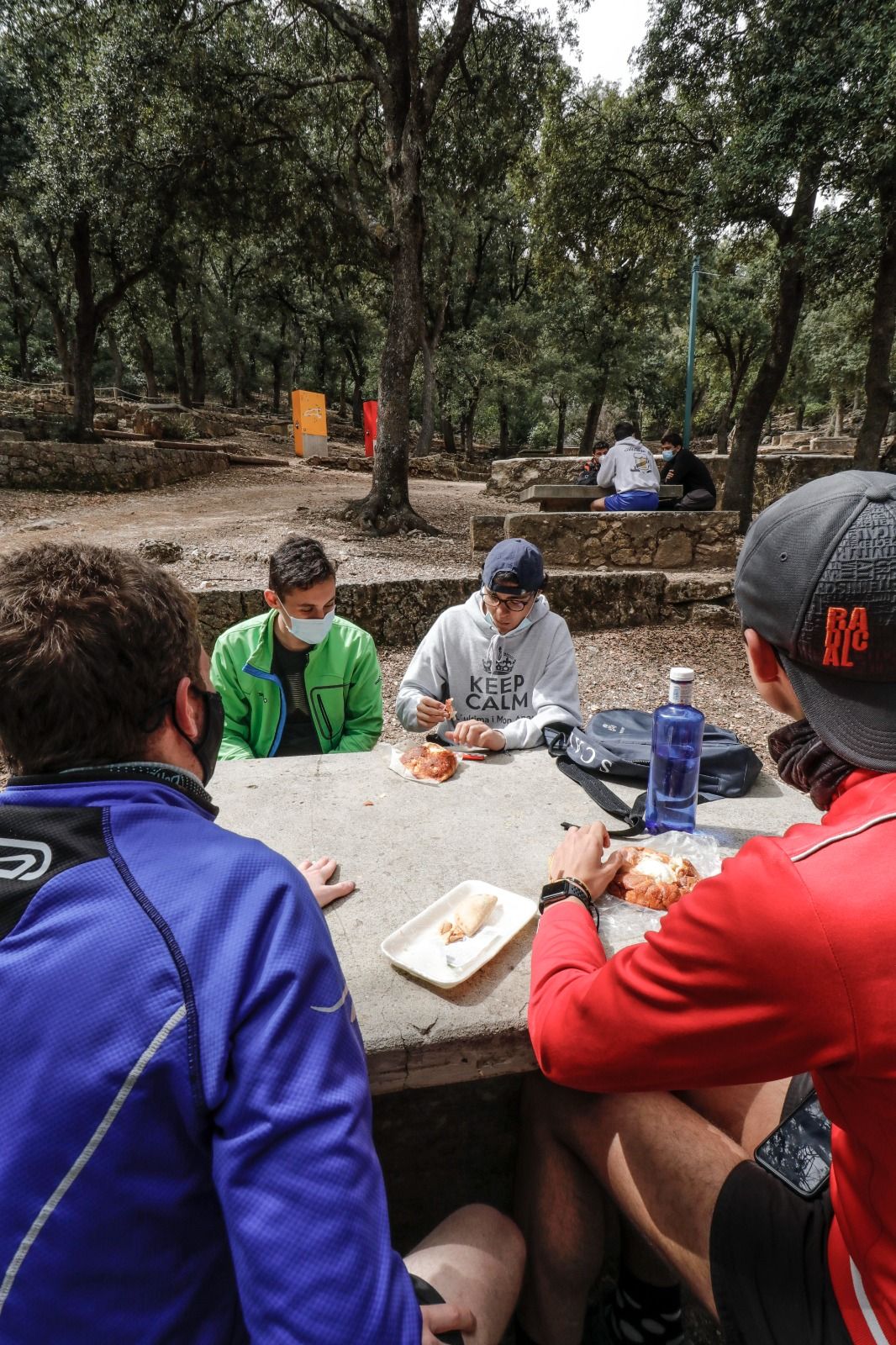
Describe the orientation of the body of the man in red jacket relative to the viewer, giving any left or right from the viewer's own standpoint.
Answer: facing away from the viewer and to the left of the viewer

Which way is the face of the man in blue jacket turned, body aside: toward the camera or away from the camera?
away from the camera

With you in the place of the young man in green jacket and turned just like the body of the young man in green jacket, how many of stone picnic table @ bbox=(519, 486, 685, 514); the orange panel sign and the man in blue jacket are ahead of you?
1

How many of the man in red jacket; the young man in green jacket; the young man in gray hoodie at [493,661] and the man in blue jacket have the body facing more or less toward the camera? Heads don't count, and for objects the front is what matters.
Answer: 2

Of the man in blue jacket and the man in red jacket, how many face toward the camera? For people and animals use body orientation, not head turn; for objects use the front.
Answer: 0

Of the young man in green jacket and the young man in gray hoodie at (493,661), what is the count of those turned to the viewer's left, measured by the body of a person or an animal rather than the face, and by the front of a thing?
0

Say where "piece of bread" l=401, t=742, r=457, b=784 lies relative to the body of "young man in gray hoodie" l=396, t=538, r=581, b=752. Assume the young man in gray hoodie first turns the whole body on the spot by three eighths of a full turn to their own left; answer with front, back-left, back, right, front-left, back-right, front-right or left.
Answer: back-right

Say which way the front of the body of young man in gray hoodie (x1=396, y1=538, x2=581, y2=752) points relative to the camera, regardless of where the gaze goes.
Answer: toward the camera

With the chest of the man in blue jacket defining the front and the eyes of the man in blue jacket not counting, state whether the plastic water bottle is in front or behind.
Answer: in front

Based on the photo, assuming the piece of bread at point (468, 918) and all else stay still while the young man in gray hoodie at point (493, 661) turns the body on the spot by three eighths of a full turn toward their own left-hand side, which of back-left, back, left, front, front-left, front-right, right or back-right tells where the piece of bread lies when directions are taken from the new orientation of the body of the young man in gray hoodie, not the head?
back-right

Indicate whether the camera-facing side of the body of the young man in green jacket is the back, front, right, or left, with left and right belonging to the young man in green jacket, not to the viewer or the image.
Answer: front

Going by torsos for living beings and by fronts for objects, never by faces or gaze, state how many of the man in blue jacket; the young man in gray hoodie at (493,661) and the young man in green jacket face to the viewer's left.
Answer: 0

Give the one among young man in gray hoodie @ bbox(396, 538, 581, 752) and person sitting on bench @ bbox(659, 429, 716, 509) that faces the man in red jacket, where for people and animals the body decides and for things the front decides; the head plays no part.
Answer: the young man in gray hoodie

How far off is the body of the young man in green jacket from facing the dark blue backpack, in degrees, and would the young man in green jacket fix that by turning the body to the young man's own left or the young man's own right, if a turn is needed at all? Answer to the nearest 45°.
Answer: approximately 45° to the young man's own left
